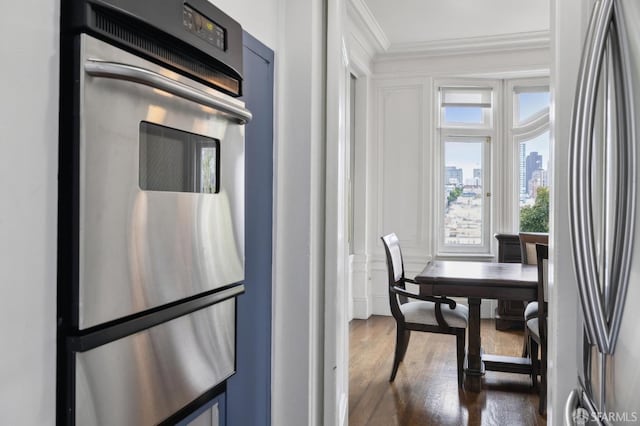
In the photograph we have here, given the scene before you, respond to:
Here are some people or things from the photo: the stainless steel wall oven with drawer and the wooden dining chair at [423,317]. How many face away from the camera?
0

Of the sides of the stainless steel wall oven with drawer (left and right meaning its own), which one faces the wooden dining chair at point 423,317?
left

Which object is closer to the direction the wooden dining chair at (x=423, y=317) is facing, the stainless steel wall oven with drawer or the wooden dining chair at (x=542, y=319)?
the wooden dining chair

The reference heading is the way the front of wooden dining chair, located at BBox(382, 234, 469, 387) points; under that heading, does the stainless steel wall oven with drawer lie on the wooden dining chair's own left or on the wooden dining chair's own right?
on the wooden dining chair's own right

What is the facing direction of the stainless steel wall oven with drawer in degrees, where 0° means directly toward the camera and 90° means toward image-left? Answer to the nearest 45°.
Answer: approximately 315°

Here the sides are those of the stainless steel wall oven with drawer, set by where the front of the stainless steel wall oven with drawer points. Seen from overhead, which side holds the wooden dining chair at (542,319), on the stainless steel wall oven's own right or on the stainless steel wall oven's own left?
on the stainless steel wall oven's own left

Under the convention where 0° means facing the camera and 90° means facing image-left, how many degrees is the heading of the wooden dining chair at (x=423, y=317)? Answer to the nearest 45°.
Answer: approximately 270°
